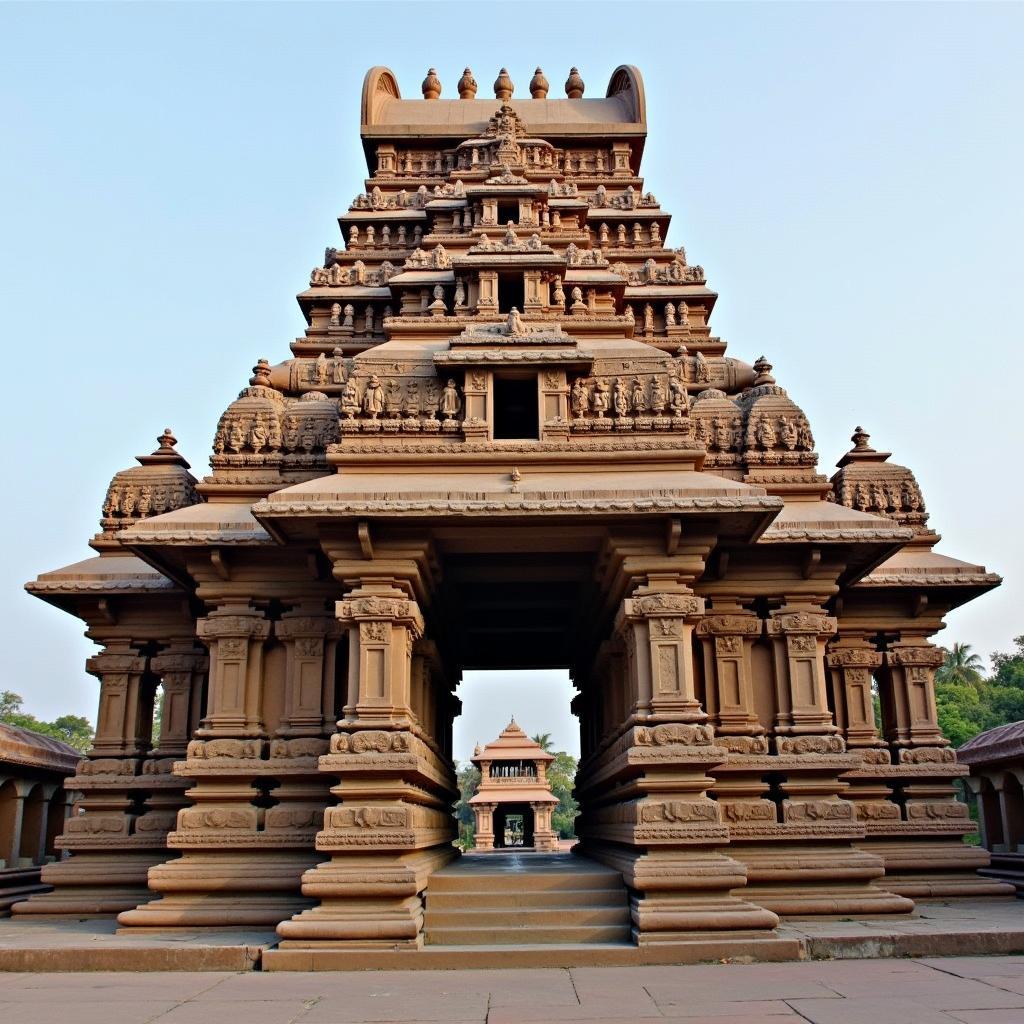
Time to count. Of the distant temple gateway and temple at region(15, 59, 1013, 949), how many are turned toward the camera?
2

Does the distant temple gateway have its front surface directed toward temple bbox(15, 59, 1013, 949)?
yes

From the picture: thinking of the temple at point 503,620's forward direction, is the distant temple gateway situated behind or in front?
behind

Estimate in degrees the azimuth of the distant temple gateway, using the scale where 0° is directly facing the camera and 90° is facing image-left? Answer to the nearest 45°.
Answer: approximately 0°

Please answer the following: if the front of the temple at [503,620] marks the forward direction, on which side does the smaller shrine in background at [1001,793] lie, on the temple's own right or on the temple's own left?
on the temple's own left
